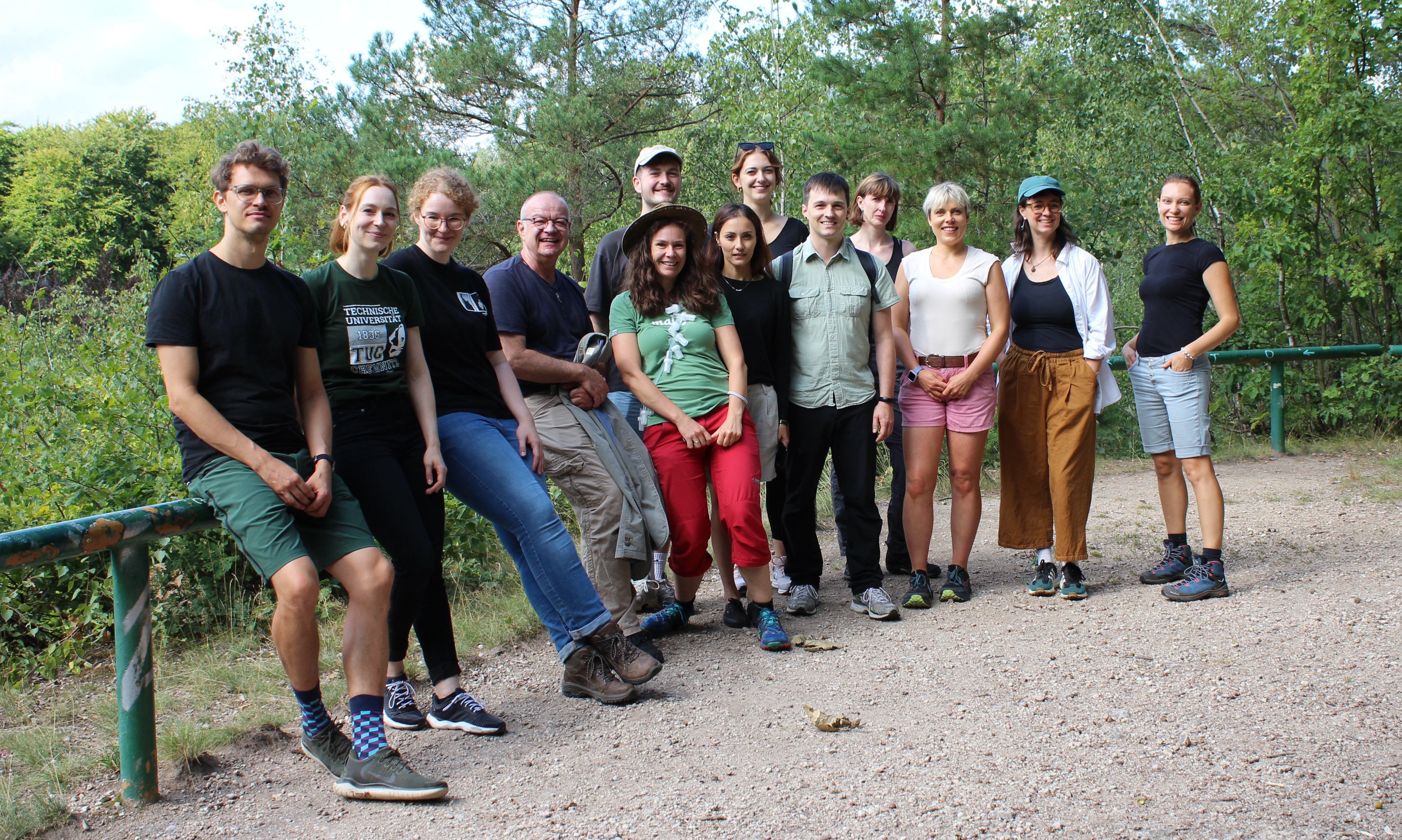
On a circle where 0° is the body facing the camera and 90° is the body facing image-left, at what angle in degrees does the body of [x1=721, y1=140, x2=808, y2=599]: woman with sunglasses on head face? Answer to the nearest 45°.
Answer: approximately 0°

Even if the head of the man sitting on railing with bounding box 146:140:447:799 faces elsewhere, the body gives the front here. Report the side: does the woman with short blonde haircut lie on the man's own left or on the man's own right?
on the man's own left

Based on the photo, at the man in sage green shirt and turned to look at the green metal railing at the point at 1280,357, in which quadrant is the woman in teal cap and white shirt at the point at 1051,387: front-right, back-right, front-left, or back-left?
front-right

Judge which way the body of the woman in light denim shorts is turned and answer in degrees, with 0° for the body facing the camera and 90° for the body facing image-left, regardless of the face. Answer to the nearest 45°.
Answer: approximately 45°

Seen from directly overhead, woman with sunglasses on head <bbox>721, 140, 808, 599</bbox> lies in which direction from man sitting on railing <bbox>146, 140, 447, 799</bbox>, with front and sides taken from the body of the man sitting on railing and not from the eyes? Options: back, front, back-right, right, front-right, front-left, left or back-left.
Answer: left

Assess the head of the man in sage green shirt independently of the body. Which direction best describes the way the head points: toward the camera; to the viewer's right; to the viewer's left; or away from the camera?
toward the camera

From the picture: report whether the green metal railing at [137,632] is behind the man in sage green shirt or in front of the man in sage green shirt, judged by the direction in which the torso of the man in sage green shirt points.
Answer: in front

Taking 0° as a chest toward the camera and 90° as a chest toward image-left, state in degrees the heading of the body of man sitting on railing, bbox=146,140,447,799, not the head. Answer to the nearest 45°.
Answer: approximately 315°

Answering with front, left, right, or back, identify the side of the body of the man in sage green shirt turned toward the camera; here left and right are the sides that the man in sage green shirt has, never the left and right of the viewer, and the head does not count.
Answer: front

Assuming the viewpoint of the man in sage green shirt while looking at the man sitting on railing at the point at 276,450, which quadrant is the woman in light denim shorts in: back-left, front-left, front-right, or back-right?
back-left

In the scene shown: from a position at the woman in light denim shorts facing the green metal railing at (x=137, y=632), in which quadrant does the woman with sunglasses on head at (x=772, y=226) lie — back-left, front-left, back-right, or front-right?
front-right

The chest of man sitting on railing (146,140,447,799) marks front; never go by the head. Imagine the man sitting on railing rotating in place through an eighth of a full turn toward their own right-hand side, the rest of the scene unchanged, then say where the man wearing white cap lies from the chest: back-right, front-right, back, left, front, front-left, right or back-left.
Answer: back-left

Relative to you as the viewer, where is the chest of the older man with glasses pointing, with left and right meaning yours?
facing the viewer and to the right of the viewer

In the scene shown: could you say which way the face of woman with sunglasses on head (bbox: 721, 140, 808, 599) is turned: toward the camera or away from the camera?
toward the camera

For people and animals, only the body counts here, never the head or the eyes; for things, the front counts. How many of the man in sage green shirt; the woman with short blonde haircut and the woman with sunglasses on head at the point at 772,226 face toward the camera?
3

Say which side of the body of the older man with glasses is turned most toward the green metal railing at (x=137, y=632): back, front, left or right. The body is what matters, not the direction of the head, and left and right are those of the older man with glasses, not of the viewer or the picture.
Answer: right
